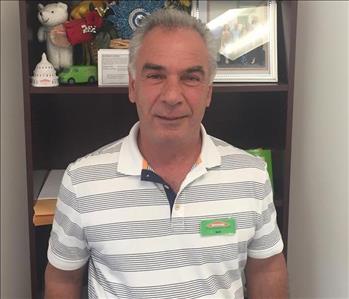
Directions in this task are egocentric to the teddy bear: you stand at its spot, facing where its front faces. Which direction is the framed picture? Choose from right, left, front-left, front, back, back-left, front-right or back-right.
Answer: back-left

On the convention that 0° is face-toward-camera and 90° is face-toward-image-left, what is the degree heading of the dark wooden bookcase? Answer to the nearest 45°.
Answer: approximately 0°

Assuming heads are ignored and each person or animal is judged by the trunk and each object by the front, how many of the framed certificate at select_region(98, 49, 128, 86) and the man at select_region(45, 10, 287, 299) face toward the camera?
2

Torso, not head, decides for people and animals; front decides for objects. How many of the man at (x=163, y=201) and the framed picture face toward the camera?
2

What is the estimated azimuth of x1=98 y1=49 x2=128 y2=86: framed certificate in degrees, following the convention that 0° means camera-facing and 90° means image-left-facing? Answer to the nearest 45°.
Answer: approximately 0°
